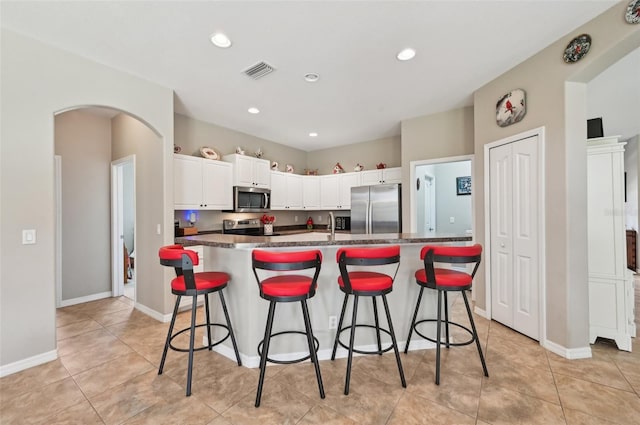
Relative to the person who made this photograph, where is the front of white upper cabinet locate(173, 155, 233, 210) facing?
facing the viewer and to the right of the viewer

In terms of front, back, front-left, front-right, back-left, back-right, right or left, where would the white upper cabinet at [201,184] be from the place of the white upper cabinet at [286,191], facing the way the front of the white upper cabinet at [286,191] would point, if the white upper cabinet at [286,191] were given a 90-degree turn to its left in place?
back

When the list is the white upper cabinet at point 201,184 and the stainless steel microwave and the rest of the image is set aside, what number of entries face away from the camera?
0

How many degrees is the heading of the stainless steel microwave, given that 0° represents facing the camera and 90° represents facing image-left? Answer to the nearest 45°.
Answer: approximately 315°

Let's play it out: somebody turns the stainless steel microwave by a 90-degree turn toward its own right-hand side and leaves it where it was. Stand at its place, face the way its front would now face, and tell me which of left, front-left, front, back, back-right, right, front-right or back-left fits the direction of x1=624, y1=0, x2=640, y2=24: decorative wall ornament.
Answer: left

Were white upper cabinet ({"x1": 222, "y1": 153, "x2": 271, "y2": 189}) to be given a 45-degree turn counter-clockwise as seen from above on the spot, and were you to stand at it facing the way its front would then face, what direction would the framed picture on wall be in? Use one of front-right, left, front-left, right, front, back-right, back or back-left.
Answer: front

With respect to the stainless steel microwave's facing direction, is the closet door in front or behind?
in front

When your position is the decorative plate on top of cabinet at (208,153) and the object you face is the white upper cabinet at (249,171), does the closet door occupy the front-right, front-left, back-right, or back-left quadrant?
front-right

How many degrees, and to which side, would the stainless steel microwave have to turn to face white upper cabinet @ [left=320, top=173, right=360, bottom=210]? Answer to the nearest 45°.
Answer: approximately 45° to its left

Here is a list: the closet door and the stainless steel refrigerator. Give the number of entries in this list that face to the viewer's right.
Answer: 0

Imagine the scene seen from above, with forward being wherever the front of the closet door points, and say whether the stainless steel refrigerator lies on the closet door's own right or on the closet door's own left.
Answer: on the closet door's own right

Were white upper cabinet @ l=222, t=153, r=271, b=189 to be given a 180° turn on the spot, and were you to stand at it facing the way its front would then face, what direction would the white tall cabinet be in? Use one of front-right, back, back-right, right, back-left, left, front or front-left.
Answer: back

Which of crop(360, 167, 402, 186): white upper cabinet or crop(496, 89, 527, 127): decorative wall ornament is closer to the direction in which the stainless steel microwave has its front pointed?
the decorative wall ornament

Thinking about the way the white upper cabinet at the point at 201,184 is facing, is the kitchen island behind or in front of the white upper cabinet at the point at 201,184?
in front

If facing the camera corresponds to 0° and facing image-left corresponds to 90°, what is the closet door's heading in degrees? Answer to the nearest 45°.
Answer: approximately 45°

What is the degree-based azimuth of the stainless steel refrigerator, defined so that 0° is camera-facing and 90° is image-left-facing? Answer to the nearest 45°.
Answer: approximately 45°
